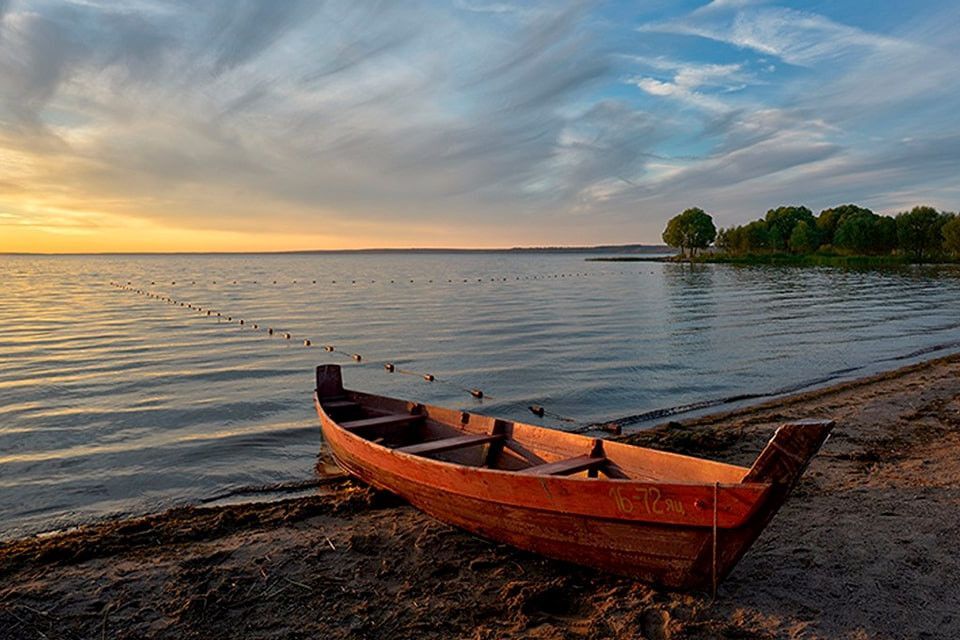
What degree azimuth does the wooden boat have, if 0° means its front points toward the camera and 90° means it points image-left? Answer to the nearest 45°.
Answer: approximately 315°

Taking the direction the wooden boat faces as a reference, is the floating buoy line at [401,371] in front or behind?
behind
